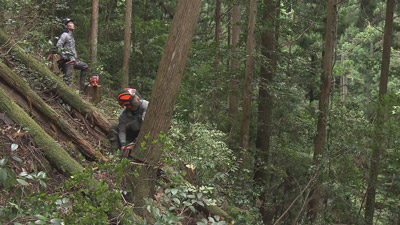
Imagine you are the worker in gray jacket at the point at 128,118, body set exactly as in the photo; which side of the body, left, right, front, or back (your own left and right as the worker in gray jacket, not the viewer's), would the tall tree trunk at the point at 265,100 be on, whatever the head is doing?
left

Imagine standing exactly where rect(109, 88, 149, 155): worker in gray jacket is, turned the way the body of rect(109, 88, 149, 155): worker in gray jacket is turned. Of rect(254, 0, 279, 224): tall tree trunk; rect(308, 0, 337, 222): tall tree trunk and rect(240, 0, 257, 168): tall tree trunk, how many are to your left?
3

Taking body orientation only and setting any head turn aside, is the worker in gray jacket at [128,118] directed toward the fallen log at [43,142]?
no

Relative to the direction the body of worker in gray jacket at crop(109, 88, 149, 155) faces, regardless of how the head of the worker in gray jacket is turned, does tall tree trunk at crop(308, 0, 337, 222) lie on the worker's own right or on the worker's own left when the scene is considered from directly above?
on the worker's own left
